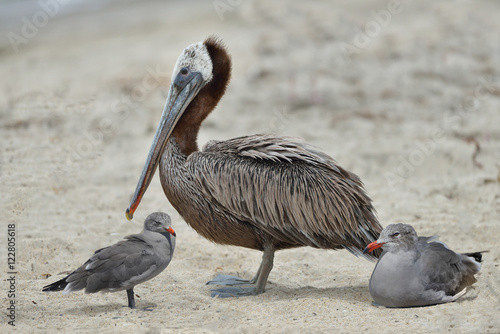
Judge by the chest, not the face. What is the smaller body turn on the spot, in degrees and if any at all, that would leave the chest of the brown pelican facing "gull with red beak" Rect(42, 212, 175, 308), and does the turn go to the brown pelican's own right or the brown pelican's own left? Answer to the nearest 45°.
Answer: approximately 45° to the brown pelican's own left

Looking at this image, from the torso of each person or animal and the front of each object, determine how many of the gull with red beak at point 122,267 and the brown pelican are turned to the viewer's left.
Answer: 1

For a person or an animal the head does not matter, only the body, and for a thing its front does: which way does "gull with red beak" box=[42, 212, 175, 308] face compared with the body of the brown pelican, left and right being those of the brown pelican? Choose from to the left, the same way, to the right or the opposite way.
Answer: the opposite way

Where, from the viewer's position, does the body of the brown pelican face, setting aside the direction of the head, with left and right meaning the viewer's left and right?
facing to the left of the viewer

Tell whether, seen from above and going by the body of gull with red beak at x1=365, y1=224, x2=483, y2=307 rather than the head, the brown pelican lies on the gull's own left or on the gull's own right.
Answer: on the gull's own right

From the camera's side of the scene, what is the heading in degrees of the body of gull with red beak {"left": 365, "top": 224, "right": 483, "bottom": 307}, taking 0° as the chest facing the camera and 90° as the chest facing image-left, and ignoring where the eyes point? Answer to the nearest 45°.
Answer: approximately 45°

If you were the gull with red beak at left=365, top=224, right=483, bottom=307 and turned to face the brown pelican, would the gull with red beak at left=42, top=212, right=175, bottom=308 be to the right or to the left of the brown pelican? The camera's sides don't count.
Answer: left

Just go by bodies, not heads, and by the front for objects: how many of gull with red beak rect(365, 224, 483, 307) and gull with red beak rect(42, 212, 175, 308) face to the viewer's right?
1

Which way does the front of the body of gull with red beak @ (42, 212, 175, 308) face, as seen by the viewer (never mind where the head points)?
to the viewer's right

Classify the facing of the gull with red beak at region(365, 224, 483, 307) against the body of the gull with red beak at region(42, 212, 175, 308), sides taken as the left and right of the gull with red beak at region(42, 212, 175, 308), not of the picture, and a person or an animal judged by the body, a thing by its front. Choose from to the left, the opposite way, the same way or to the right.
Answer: the opposite way
